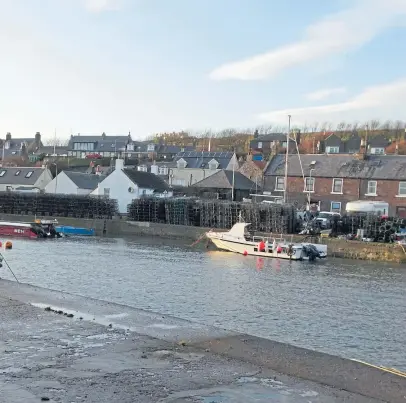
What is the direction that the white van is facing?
to the viewer's left

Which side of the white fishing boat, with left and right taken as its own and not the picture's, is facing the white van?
right

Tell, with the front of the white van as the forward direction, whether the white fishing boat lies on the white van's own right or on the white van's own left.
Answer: on the white van's own left

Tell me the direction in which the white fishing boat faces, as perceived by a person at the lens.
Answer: facing away from the viewer and to the left of the viewer

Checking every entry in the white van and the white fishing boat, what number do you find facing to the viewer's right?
0
